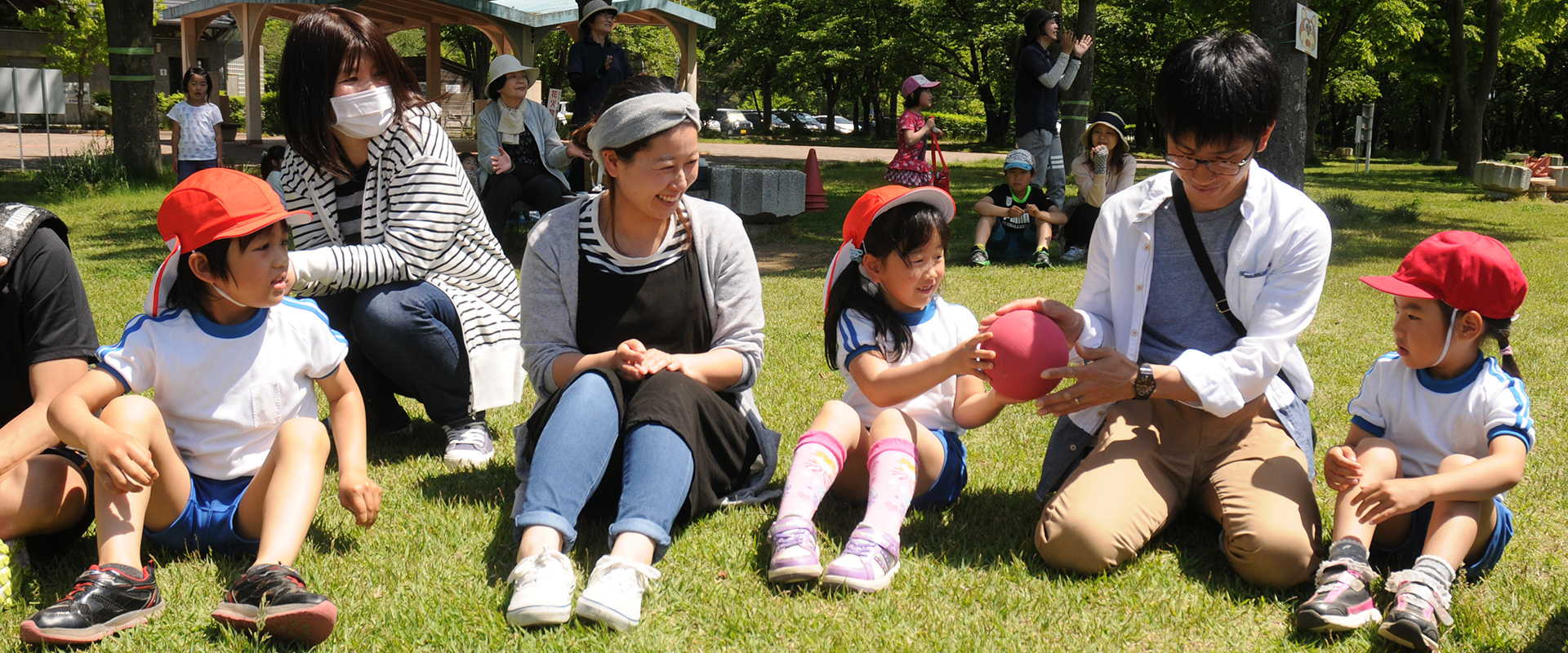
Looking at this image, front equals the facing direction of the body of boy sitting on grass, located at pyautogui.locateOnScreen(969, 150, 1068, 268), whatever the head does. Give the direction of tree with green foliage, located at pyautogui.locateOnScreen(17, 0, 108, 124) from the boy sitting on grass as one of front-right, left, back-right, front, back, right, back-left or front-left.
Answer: back-right

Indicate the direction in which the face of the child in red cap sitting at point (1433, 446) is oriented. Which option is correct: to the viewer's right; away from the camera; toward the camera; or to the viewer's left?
to the viewer's left

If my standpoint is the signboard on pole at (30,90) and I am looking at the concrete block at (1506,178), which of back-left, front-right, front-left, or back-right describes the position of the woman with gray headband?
front-right

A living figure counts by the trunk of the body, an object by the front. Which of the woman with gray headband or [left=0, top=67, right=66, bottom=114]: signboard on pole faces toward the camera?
the woman with gray headband

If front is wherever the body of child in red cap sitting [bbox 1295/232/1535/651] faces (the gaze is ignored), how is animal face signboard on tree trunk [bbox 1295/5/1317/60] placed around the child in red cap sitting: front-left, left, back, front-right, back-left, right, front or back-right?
back-right

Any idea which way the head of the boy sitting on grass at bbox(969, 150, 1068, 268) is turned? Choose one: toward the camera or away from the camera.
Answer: toward the camera

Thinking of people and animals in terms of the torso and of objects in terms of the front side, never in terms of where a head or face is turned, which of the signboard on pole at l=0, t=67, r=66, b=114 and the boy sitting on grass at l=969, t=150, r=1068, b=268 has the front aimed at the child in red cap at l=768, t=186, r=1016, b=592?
the boy sitting on grass

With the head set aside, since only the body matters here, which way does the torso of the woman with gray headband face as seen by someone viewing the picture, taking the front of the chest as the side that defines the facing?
toward the camera

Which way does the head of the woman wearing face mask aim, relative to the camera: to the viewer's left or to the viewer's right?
to the viewer's right

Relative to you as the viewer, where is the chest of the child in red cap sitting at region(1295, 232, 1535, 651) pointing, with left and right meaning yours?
facing the viewer and to the left of the viewer
